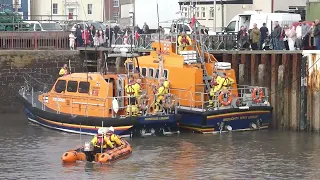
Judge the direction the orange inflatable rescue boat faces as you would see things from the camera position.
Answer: facing away from the viewer and to the right of the viewer

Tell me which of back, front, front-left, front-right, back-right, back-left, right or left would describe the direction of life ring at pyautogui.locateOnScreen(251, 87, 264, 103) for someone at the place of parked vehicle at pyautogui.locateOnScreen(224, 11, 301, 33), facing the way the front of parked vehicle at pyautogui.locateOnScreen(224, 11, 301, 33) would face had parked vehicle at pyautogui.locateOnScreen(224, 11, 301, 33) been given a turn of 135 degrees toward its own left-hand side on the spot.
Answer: front-right

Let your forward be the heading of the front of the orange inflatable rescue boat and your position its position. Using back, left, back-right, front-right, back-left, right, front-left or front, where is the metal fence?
front-left

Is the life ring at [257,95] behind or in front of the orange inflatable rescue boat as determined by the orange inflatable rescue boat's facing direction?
in front

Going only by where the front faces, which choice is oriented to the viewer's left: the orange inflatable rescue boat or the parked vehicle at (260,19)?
the parked vehicle

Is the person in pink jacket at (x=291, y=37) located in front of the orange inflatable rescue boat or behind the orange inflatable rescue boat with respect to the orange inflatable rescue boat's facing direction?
in front

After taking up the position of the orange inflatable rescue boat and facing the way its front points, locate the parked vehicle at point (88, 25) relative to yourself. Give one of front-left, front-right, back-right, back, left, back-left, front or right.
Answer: front-left

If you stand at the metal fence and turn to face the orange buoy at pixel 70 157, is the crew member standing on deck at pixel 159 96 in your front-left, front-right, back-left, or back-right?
front-left

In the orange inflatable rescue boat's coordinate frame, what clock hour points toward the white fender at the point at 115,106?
The white fender is roughly at 11 o'clock from the orange inflatable rescue boat.

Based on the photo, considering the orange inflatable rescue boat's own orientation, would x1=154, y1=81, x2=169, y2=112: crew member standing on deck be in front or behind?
in front

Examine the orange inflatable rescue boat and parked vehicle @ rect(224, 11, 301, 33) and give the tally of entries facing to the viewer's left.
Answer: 1

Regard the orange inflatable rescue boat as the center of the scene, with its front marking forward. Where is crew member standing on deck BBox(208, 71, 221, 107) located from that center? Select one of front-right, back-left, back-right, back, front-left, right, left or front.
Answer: front

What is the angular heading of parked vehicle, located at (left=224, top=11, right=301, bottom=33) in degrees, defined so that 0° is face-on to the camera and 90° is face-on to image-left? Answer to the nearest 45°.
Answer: approximately 90°

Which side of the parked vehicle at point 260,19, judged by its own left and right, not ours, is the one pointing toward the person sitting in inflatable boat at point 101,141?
left
